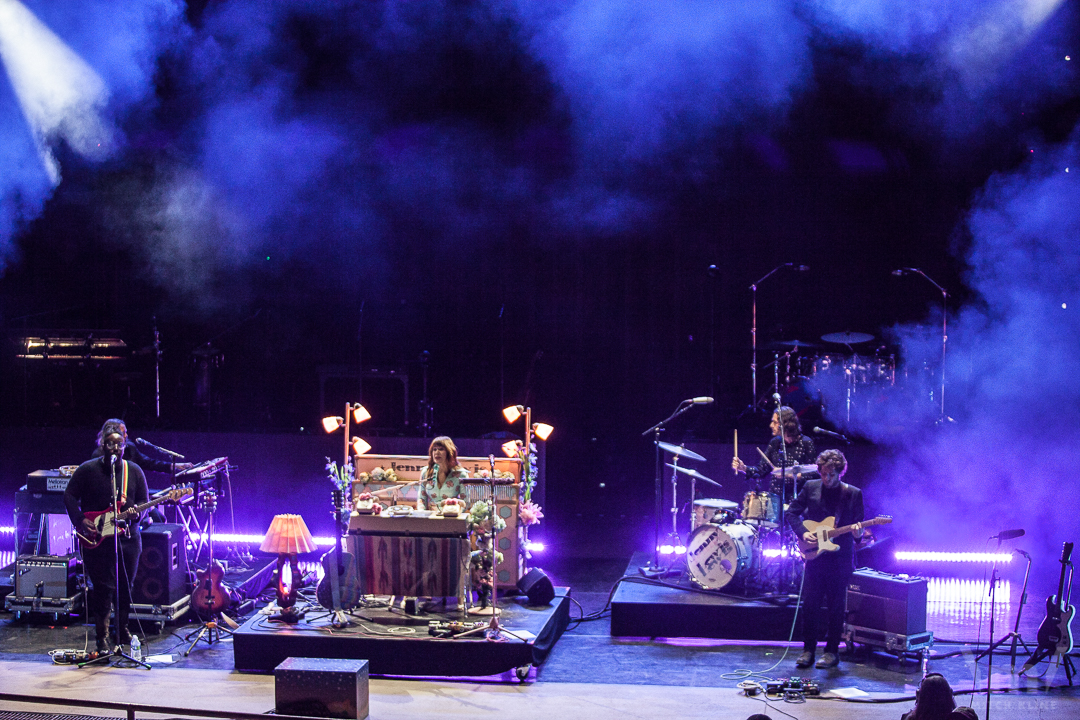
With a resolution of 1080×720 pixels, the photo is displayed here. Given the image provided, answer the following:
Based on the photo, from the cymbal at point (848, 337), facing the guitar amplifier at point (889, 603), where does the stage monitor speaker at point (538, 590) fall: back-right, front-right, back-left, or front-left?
front-right

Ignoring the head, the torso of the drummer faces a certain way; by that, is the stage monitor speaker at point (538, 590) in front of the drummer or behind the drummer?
in front

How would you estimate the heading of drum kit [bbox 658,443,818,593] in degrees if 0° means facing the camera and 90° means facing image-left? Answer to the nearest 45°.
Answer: approximately 45°

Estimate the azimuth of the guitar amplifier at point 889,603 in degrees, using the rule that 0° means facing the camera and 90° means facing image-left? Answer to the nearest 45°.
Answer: approximately 45°

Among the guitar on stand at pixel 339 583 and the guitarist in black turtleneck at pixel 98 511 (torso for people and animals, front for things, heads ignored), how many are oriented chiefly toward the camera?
2

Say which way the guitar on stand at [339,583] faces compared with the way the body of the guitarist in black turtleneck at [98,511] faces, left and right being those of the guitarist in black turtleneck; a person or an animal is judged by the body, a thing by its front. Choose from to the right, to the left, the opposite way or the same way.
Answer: the same way

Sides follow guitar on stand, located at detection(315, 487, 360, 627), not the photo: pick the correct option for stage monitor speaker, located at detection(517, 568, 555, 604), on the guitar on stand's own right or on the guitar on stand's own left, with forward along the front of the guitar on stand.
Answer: on the guitar on stand's own left

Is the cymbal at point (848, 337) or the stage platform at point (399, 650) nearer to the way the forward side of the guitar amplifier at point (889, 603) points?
the stage platform

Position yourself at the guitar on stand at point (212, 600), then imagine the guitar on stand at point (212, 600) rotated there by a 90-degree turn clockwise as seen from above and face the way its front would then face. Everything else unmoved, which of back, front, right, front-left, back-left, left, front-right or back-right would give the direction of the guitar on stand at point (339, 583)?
back-left

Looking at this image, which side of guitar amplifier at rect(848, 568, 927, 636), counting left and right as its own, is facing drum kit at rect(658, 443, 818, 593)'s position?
right

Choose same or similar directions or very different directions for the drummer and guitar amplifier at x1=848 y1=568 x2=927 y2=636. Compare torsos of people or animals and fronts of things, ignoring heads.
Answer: same or similar directions

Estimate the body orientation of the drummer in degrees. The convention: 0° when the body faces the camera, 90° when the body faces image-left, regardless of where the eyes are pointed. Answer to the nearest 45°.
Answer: approximately 45°

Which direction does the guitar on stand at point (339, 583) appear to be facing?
toward the camera

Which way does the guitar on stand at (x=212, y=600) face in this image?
toward the camera
